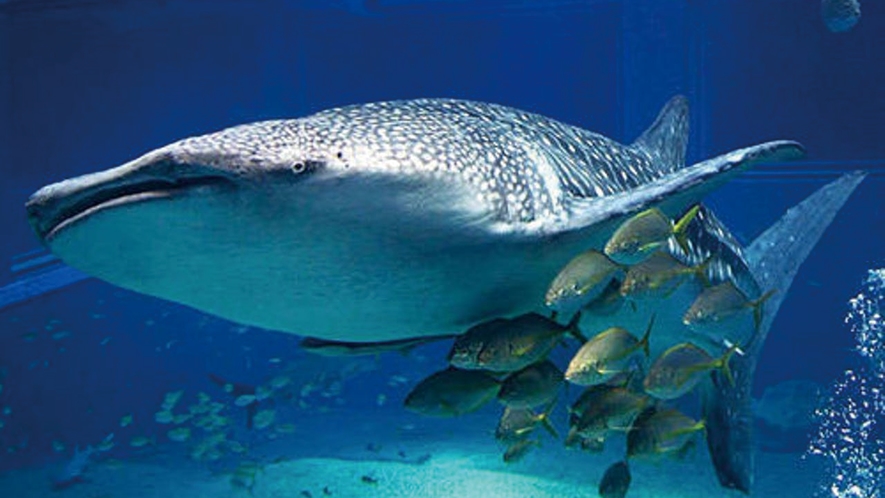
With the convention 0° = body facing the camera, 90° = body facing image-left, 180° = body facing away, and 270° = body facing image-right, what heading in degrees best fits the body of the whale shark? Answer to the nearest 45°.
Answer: approximately 45°

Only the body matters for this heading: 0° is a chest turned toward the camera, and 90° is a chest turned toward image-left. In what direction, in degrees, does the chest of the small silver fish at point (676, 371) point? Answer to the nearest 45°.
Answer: approximately 90°

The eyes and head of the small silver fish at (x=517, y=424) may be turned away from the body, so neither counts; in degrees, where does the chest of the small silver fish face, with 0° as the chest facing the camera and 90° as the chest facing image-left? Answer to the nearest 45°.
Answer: approximately 90°

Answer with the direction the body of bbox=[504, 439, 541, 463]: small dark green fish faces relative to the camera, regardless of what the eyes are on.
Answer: to the viewer's left

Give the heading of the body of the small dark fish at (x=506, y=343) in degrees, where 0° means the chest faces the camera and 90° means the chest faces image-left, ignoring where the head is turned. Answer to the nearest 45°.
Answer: approximately 90°

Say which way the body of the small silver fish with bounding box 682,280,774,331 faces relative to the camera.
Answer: to the viewer's left

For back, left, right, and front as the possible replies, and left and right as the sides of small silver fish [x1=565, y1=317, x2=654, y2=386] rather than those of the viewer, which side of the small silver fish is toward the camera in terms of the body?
left
